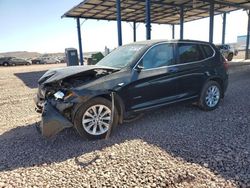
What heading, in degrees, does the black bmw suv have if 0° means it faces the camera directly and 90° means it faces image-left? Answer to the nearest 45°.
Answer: approximately 45°

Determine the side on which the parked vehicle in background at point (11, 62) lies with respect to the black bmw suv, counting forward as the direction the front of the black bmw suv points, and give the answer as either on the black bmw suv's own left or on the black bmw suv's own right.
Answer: on the black bmw suv's own right

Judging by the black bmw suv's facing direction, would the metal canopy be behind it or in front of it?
behind
